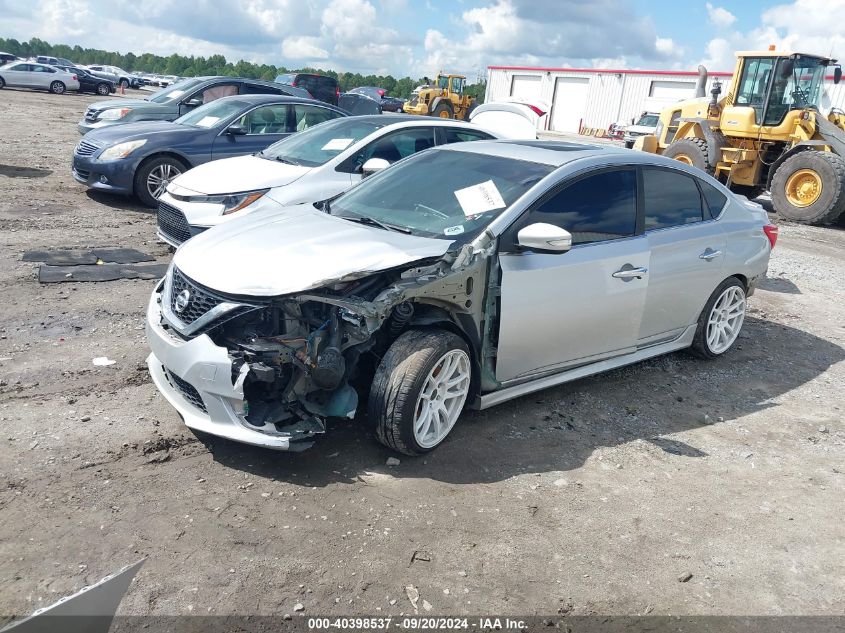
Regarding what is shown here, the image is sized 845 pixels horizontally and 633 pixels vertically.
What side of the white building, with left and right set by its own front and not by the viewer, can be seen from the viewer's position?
front

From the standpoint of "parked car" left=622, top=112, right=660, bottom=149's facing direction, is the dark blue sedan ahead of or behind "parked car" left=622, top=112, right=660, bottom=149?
ahead

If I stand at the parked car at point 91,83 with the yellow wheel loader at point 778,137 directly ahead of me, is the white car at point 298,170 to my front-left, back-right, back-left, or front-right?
front-right

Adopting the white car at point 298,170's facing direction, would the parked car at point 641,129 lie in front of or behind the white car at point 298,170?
behind

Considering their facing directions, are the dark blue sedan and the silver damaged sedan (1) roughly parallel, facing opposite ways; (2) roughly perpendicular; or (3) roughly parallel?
roughly parallel

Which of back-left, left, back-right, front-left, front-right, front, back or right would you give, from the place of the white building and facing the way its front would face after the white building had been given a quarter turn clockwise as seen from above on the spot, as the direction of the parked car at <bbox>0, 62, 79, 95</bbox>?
front-left

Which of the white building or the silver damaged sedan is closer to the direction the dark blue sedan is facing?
the silver damaged sedan

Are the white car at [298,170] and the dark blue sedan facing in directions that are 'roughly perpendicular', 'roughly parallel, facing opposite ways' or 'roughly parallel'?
roughly parallel

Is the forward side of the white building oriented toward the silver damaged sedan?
yes

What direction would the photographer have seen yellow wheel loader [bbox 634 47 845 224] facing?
facing the viewer and to the right of the viewer

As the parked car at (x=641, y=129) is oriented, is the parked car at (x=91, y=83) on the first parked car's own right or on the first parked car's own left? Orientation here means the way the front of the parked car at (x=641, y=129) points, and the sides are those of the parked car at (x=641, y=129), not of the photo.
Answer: on the first parked car's own right

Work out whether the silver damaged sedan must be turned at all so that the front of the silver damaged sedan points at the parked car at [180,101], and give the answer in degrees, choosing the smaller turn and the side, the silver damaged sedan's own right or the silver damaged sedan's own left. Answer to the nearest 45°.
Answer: approximately 90° to the silver damaged sedan's own right

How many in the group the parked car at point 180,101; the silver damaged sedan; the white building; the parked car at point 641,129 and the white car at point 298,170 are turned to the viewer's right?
0
